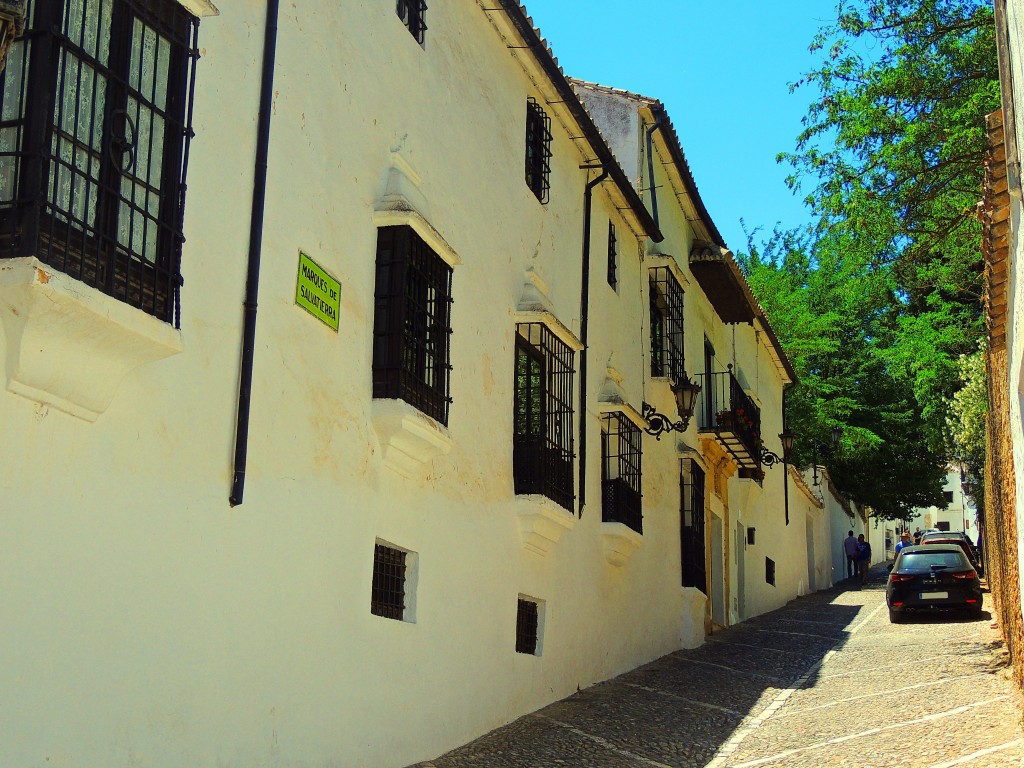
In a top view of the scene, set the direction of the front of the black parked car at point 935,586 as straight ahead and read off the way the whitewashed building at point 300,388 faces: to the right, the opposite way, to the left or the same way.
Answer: to the right

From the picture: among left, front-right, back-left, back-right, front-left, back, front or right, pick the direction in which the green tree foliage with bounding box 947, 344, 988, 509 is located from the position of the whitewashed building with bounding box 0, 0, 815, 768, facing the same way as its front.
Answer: left

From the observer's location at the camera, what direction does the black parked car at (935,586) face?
facing away from the viewer

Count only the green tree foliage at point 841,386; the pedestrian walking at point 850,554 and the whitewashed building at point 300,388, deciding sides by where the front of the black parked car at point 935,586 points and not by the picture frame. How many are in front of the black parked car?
2
